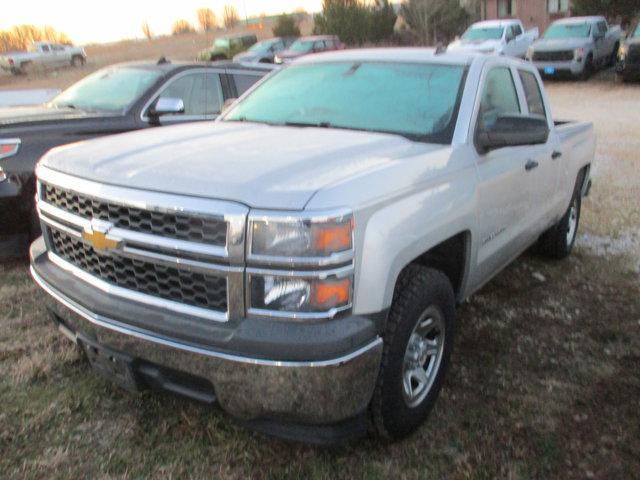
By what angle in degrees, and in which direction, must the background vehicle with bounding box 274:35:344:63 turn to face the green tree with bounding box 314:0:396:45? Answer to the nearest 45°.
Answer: approximately 135° to its right

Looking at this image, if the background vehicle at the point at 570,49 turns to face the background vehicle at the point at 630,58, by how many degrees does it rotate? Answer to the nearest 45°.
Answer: approximately 90° to its left

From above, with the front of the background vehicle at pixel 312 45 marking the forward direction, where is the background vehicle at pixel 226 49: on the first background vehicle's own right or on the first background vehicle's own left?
on the first background vehicle's own right

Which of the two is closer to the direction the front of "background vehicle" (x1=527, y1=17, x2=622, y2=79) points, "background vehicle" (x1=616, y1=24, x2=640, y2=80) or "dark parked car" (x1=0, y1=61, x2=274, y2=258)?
the dark parked car

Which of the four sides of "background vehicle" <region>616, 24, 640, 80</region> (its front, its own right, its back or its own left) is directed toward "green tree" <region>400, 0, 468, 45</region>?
right

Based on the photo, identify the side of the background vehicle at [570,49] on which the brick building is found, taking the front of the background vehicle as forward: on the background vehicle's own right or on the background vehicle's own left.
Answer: on the background vehicle's own right

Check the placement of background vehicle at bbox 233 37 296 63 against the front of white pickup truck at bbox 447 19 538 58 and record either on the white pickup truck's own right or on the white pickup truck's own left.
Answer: on the white pickup truck's own right

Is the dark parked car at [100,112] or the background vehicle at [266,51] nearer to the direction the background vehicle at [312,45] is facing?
the dark parked car

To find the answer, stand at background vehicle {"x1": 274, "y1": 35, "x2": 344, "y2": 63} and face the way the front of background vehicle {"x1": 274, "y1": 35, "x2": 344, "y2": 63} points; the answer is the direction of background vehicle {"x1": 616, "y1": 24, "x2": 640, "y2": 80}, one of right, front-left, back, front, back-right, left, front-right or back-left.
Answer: left

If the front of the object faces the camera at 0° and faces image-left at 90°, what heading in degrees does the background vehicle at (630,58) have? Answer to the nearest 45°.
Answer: approximately 45°

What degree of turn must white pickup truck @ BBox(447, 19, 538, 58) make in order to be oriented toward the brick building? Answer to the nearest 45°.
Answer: approximately 135° to its right

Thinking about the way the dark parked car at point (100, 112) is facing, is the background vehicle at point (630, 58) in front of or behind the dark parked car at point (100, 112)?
behind
